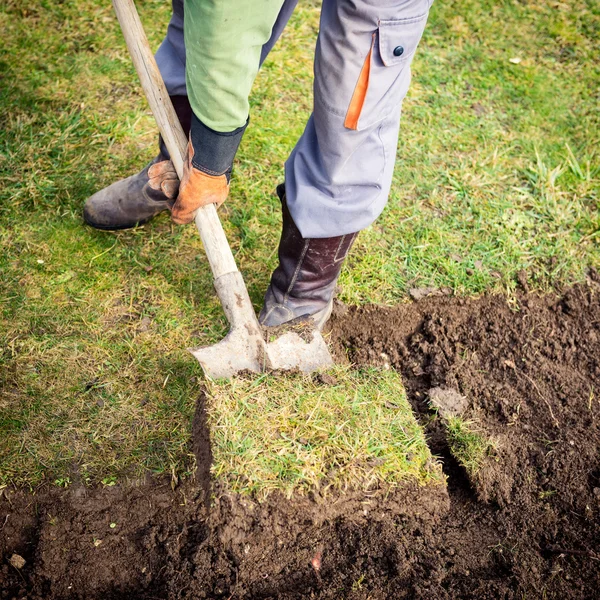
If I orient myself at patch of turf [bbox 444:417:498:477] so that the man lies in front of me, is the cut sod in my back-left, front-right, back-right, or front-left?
front-left

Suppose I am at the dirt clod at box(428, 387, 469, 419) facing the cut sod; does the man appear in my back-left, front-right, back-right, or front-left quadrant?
front-right

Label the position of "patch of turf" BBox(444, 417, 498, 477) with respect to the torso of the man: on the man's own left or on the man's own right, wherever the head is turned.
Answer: on the man's own left

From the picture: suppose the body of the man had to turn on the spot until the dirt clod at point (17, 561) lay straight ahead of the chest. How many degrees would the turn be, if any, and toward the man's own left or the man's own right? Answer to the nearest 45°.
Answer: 0° — they already face it

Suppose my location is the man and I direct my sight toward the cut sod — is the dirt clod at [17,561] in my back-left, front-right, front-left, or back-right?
front-right

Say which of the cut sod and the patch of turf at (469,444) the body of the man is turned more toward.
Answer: the cut sod
